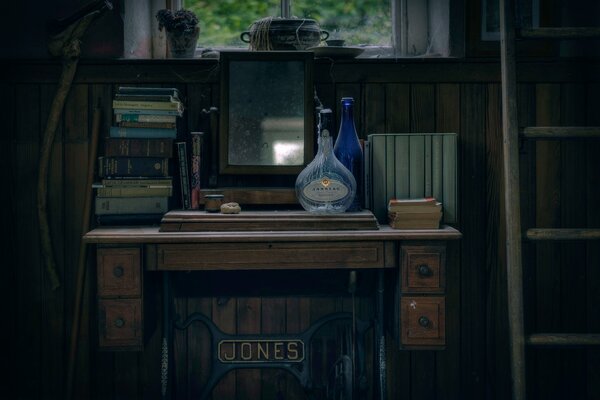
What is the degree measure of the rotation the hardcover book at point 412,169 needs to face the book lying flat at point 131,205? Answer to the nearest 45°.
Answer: approximately 90° to its right

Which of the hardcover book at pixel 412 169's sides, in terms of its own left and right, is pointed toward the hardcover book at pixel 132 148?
right
